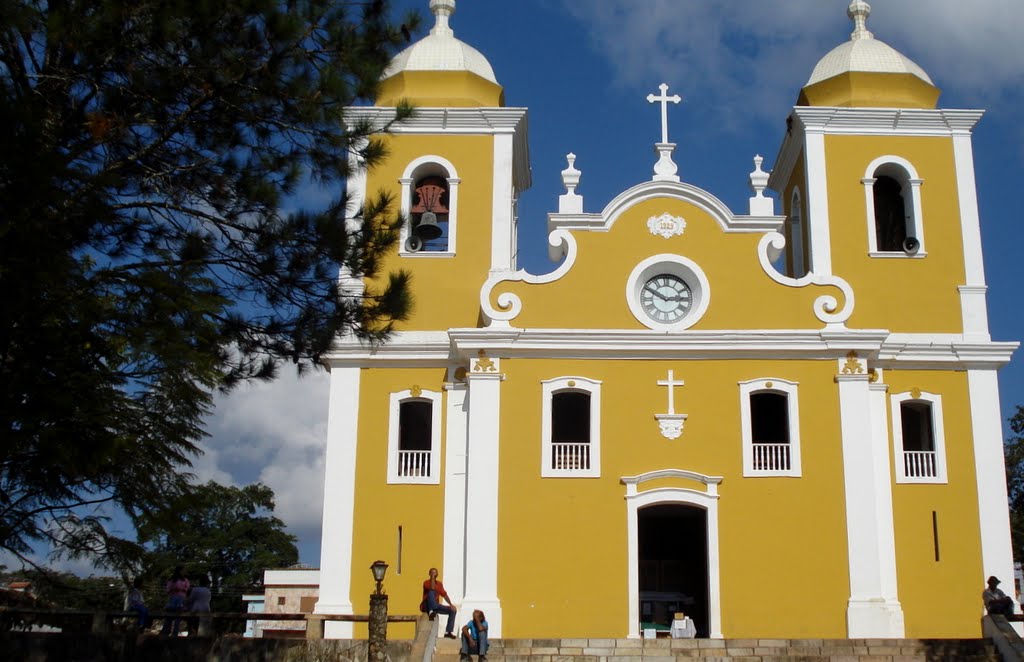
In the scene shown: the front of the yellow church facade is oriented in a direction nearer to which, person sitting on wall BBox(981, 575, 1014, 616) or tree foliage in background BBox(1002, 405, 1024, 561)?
the person sitting on wall

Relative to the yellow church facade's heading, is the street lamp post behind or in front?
in front

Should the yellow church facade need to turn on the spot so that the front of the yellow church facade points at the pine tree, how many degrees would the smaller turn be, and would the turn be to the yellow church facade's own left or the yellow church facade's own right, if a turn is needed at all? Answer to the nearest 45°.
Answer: approximately 45° to the yellow church facade's own right

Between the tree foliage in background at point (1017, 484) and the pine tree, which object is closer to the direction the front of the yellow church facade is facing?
the pine tree

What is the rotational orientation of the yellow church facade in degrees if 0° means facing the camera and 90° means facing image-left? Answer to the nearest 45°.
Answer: approximately 0°

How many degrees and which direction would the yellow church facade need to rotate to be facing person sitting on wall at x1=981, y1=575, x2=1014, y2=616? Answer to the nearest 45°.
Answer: approximately 90° to its left

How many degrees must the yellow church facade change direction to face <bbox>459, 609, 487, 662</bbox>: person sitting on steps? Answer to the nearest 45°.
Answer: approximately 45° to its right

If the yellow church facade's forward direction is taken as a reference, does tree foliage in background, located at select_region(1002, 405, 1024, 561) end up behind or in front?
behind

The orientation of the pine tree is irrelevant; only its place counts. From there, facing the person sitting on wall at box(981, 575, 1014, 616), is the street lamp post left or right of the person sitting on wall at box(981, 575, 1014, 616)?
left
